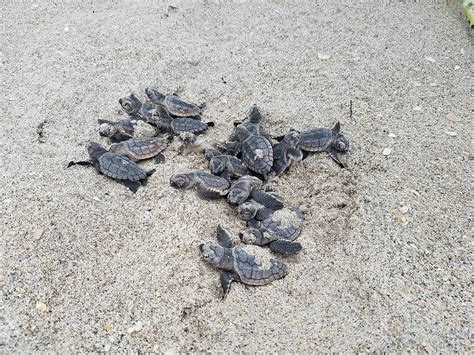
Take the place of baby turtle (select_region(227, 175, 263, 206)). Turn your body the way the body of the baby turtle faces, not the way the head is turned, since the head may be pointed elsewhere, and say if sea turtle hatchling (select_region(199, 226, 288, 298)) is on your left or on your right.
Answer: on your left

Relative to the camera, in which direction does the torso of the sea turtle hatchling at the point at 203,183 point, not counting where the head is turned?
to the viewer's left

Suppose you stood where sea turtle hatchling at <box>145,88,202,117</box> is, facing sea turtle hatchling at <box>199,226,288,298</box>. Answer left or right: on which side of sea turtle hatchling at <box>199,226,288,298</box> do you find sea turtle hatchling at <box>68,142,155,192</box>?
right

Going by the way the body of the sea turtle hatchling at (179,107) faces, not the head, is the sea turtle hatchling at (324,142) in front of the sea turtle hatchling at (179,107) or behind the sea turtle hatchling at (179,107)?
behind

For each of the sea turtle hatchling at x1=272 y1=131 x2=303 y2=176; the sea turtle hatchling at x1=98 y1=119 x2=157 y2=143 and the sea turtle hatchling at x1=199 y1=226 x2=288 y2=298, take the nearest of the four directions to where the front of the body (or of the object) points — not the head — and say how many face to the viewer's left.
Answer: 2

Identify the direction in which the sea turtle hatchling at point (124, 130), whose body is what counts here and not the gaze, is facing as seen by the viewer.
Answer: to the viewer's left

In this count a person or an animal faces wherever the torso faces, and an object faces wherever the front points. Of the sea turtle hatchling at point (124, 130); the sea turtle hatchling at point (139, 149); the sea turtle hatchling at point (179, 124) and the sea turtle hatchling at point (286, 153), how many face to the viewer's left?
3

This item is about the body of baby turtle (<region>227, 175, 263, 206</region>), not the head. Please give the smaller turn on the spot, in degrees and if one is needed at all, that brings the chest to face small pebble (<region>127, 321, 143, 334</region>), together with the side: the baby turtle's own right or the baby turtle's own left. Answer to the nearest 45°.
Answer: approximately 45° to the baby turtle's own left

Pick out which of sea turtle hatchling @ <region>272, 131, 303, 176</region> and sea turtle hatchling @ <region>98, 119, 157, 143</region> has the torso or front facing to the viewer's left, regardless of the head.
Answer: sea turtle hatchling @ <region>98, 119, 157, 143</region>

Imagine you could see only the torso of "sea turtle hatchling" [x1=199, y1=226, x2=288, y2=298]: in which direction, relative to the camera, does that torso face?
to the viewer's left

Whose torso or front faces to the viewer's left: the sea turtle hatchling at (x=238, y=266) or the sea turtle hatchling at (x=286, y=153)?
the sea turtle hatchling at (x=238, y=266)

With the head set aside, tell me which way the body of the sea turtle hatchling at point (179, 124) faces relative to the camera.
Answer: to the viewer's left

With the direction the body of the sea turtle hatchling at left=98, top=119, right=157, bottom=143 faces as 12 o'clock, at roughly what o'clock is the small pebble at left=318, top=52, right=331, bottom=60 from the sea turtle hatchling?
The small pebble is roughly at 5 o'clock from the sea turtle hatchling.

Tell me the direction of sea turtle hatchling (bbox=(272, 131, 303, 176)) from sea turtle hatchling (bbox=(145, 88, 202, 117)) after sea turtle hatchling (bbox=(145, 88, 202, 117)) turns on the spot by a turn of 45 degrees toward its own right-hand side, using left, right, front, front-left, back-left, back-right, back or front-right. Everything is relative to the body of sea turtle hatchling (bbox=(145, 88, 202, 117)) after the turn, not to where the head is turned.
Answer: back-right

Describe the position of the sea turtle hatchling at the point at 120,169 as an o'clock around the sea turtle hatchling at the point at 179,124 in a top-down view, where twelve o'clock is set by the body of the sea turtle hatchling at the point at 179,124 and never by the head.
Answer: the sea turtle hatchling at the point at 120,169 is roughly at 10 o'clock from the sea turtle hatchling at the point at 179,124.

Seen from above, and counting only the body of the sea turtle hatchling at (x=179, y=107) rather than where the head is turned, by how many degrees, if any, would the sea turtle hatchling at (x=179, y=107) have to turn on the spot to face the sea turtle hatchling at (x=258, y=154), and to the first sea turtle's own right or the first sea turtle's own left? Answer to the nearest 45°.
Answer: approximately 180°

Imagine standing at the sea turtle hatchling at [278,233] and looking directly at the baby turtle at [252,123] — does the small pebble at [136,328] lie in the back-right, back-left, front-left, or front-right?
back-left
